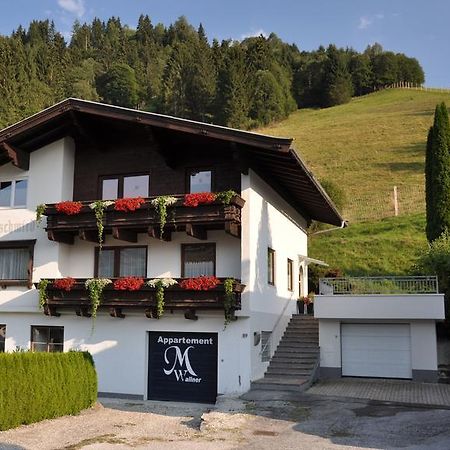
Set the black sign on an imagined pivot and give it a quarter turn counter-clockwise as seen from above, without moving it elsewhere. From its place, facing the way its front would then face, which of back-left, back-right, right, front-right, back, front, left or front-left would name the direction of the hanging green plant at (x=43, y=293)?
back

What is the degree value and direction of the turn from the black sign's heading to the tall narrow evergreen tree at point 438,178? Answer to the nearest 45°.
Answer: approximately 135° to its left

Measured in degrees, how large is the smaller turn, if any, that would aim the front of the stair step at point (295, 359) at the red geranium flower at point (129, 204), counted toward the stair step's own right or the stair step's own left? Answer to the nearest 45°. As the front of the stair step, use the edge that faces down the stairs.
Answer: approximately 45° to the stair step's own right

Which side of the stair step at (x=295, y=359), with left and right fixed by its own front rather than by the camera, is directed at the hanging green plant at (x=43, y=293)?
right

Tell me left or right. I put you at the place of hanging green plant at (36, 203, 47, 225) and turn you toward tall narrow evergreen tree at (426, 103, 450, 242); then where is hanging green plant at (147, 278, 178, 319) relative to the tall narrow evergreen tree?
right

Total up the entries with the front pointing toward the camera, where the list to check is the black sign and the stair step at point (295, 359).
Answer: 2

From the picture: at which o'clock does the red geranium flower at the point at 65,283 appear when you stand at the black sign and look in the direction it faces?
The red geranium flower is roughly at 3 o'clock from the black sign.
